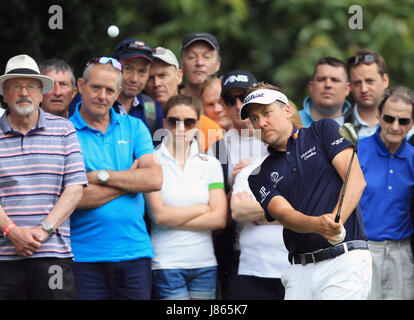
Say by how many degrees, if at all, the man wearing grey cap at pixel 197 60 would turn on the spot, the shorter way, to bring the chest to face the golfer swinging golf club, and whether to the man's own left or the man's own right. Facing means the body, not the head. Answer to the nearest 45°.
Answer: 0° — they already face them

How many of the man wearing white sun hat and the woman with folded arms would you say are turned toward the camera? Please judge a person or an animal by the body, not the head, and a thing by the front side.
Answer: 2

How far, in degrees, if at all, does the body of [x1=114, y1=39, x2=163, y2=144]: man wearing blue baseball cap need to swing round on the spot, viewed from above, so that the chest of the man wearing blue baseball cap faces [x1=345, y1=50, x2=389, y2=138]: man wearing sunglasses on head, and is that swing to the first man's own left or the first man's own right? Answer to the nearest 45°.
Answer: approximately 90° to the first man's own left

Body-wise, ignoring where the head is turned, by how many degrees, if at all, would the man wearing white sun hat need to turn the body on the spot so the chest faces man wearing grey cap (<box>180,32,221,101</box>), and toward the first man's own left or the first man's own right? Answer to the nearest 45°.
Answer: approximately 135° to the first man's own left

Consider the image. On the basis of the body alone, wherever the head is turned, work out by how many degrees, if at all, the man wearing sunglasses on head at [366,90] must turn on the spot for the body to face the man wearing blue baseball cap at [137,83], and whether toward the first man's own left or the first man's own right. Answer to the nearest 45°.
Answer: approximately 45° to the first man's own right

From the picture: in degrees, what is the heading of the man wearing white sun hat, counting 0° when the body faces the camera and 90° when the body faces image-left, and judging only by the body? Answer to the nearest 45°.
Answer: approximately 0°

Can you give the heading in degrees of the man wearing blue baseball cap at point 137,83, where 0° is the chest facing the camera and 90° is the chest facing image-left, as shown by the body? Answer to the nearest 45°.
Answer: approximately 0°
